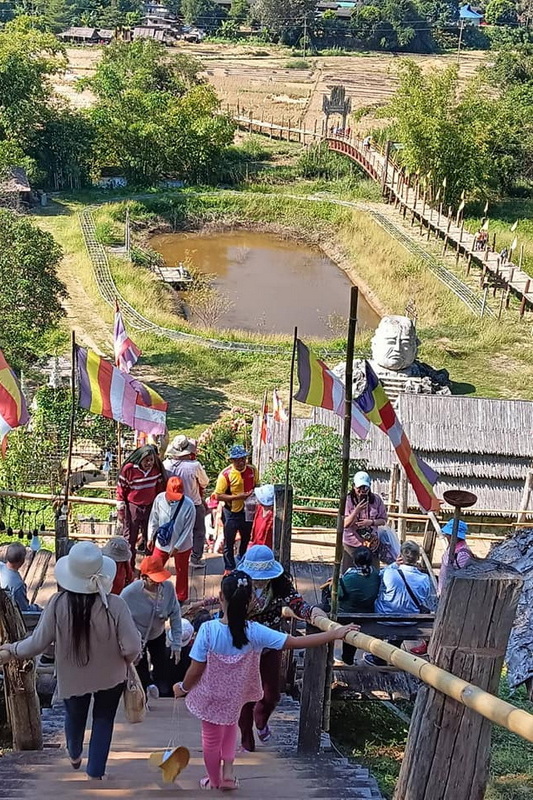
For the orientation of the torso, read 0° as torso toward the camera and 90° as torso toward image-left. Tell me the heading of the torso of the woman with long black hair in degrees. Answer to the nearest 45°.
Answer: approximately 180°

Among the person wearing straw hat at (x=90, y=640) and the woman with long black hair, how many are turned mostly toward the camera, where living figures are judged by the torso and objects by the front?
0

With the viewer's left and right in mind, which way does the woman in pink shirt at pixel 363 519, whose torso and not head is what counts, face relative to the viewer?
facing the viewer

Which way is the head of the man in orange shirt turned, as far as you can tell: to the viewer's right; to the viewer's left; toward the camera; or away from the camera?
toward the camera

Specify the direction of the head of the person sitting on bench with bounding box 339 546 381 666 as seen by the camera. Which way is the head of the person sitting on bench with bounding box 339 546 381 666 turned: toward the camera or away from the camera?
away from the camera

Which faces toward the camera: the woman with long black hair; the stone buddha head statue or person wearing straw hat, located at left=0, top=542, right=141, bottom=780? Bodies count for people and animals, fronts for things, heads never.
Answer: the stone buddha head statue

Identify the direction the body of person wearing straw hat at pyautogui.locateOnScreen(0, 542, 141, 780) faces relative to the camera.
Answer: away from the camera

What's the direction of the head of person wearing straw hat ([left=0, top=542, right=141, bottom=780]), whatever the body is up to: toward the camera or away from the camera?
away from the camera

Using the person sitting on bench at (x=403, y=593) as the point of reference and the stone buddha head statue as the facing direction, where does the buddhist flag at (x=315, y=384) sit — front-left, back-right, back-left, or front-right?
front-left

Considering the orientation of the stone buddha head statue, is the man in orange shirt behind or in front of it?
in front

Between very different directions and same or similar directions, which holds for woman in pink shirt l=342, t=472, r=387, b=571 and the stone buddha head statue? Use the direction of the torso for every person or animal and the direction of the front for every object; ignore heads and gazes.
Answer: same or similar directions

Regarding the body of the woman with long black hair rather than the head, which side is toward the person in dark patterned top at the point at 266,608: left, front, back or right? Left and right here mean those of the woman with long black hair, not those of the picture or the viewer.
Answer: front

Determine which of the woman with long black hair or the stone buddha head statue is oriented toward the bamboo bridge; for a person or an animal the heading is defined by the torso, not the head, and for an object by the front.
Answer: the woman with long black hair

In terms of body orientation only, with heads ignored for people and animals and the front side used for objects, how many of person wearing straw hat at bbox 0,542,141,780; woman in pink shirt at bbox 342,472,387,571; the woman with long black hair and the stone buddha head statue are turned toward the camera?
2

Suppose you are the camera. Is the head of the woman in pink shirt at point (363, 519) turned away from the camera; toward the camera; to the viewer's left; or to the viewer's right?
toward the camera
